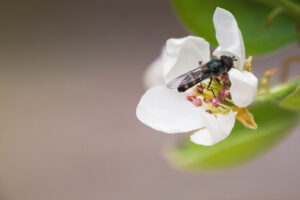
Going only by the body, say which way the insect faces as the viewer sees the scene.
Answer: to the viewer's right
